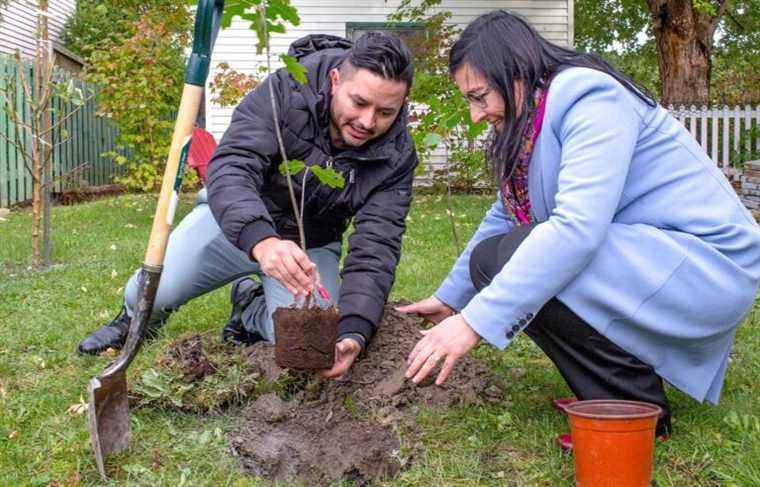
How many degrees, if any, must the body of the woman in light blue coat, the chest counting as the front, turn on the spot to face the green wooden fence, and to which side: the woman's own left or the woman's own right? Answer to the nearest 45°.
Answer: approximately 45° to the woman's own right

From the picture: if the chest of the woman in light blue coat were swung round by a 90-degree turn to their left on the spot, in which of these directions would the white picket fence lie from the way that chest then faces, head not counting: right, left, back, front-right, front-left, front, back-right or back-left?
back

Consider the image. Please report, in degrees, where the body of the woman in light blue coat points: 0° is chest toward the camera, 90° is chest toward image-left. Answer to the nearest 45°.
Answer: approximately 90°

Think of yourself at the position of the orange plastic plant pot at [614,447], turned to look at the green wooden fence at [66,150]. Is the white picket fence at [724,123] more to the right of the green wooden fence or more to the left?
right

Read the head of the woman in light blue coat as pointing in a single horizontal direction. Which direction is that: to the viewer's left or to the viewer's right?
to the viewer's left
